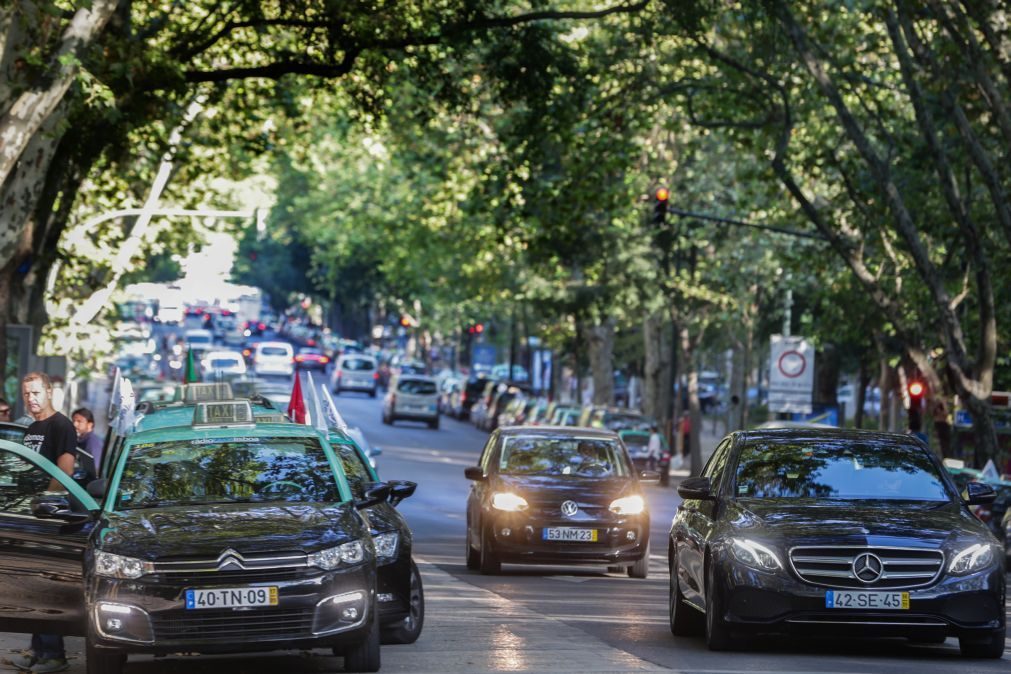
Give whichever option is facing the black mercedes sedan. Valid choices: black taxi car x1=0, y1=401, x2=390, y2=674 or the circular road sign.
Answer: the circular road sign

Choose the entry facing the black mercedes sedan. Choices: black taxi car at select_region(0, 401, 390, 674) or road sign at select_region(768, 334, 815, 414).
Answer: the road sign

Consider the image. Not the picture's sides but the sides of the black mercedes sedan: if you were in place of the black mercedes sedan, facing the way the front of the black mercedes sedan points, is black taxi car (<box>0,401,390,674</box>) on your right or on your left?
on your right

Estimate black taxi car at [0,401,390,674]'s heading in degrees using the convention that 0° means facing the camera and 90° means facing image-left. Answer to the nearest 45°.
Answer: approximately 0°
